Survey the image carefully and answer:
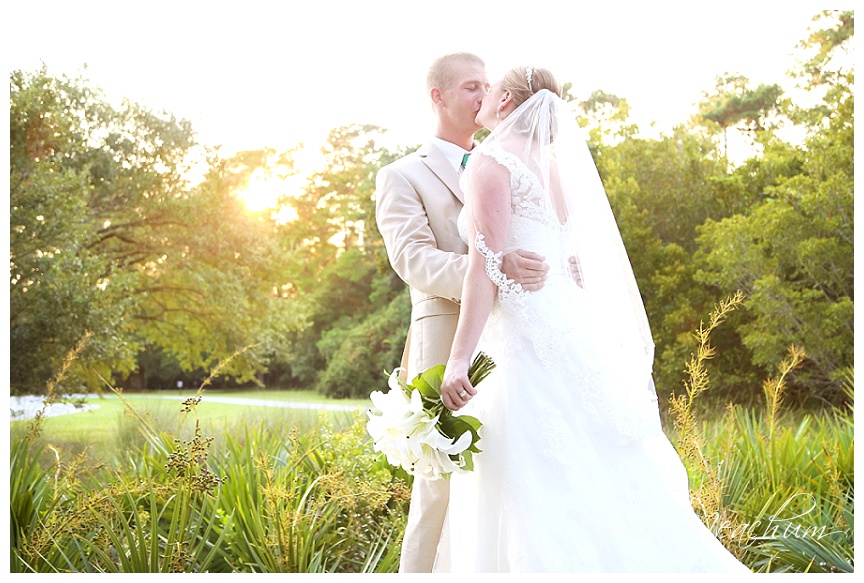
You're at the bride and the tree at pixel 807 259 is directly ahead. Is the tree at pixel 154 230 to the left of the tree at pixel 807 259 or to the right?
left

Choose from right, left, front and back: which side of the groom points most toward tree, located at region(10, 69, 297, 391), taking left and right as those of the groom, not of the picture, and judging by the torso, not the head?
back

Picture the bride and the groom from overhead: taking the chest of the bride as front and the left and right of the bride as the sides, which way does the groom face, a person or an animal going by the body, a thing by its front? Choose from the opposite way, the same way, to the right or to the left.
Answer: the opposite way

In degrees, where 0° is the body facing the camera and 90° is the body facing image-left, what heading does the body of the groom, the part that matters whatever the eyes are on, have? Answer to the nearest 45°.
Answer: approximately 315°
